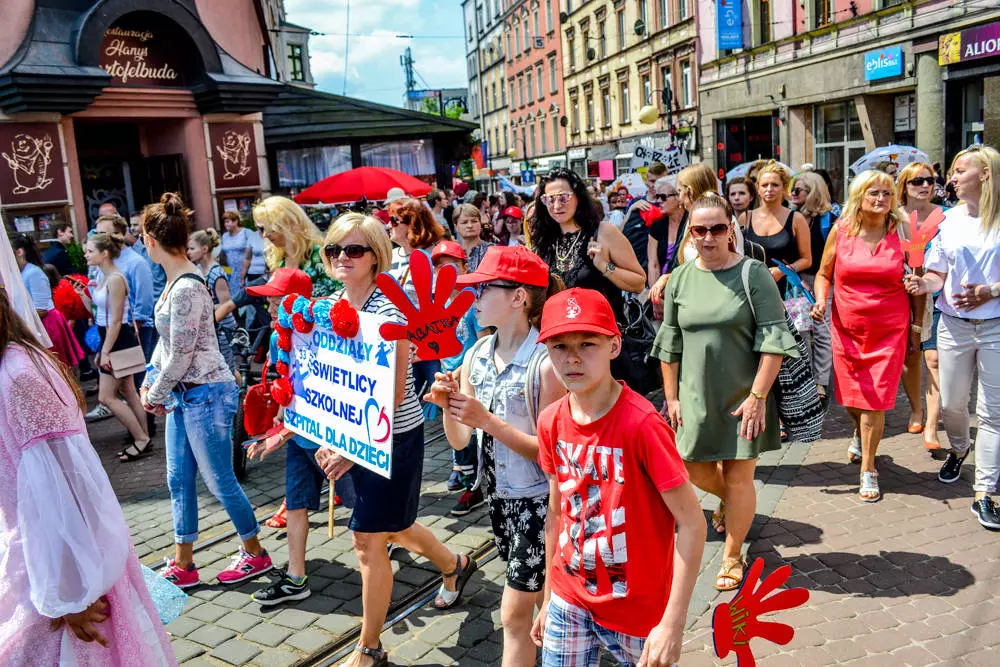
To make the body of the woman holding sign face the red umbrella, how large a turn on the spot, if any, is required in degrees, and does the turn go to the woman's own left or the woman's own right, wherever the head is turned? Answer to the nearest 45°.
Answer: approximately 135° to the woman's own right

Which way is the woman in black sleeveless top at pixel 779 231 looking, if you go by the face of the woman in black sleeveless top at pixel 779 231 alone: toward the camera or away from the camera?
toward the camera

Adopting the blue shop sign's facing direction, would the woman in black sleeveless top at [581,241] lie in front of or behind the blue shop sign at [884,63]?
in front

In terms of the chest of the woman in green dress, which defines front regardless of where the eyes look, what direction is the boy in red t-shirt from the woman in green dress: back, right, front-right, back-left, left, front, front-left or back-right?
front

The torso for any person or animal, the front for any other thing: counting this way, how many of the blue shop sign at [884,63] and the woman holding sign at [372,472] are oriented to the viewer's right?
0

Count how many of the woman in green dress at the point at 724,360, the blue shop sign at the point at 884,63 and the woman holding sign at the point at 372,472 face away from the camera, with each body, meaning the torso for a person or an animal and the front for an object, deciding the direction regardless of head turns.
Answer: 0

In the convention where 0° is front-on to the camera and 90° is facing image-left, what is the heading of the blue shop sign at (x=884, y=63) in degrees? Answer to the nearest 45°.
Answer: approximately 45°

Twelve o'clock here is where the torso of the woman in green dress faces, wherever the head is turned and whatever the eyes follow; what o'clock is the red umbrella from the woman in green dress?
The red umbrella is roughly at 5 o'clock from the woman in green dress.

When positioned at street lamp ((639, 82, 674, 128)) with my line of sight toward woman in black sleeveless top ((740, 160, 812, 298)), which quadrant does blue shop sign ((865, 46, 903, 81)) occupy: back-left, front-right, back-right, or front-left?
front-left

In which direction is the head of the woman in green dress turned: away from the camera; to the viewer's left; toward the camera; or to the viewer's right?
toward the camera

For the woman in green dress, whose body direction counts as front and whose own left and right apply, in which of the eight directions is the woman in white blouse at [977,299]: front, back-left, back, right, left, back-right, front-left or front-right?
back-left

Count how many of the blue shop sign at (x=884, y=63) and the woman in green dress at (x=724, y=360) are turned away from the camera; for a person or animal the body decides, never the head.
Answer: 0

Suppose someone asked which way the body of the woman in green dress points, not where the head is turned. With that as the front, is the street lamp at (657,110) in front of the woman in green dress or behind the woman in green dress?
behind

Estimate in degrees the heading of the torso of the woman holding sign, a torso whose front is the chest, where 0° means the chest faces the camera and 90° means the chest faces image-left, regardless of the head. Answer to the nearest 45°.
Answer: approximately 45°

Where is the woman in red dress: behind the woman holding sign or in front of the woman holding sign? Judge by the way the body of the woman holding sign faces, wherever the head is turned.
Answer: behind

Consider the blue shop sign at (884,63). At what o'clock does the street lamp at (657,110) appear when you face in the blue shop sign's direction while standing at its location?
The street lamp is roughly at 3 o'clock from the blue shop sign.

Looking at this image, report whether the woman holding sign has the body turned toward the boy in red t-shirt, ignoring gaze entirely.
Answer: no

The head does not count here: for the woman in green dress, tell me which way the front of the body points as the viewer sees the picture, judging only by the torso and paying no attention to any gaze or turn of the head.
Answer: toward the camera
